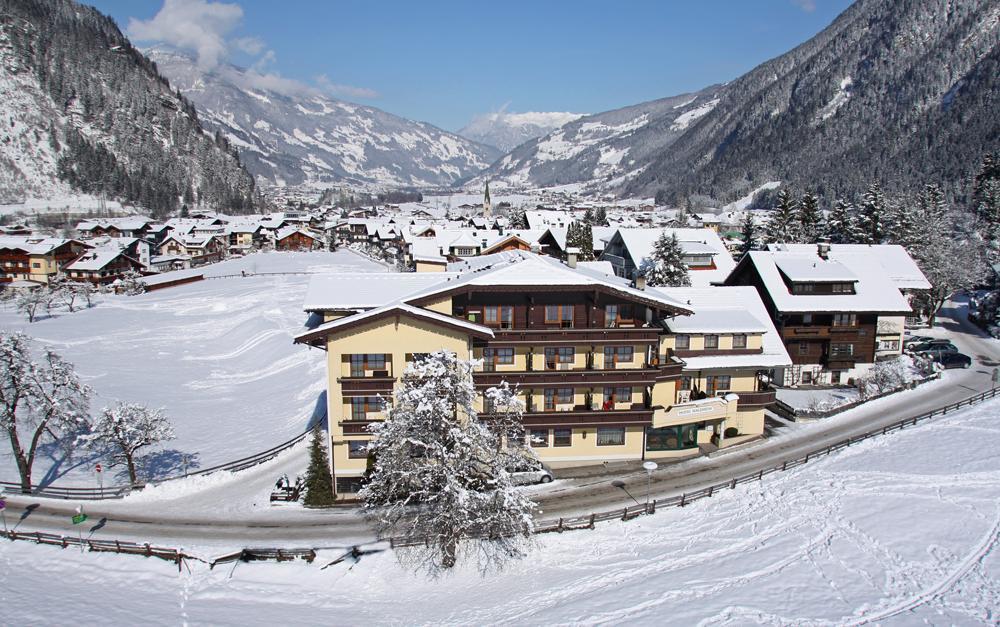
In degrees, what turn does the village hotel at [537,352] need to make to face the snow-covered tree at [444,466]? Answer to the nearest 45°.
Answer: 0° — it already faces it

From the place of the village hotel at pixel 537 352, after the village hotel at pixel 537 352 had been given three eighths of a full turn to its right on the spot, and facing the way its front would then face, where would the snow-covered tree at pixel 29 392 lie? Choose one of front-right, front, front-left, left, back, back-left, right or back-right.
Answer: front-left

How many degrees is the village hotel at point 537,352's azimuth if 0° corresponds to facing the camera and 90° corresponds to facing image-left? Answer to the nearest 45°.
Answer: approximately 0°

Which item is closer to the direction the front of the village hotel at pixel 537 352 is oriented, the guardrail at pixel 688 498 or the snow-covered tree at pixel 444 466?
the snow-covered tree

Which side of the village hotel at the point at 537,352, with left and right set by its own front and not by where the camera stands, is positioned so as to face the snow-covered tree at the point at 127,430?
right
